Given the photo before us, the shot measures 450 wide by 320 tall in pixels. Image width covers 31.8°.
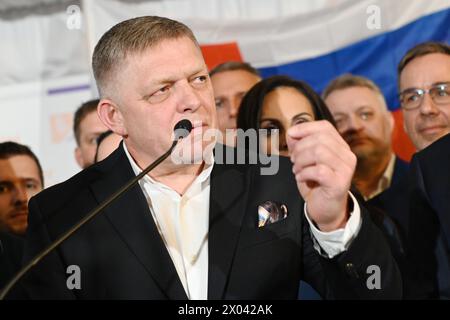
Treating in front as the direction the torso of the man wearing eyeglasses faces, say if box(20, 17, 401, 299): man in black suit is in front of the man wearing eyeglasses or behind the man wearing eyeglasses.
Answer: in front

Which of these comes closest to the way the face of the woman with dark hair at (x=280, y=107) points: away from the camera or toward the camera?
toward the camera

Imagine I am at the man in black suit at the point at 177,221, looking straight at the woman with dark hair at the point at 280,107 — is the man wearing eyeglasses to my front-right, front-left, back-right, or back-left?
front-right

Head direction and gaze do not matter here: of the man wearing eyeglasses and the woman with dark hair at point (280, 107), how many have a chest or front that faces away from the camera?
0

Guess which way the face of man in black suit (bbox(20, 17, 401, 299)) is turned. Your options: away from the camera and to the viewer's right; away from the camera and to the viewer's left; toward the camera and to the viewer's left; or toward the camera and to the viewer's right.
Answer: toward the camera and to the viewer's right

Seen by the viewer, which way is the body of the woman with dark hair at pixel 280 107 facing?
toward the camera

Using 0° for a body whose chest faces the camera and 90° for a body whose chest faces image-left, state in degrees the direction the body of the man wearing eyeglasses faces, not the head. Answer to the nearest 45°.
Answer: approximately 45°

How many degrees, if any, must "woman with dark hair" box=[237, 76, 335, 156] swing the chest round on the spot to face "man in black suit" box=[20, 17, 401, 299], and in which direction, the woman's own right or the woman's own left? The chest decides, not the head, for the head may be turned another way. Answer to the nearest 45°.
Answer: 0° — they already face them
